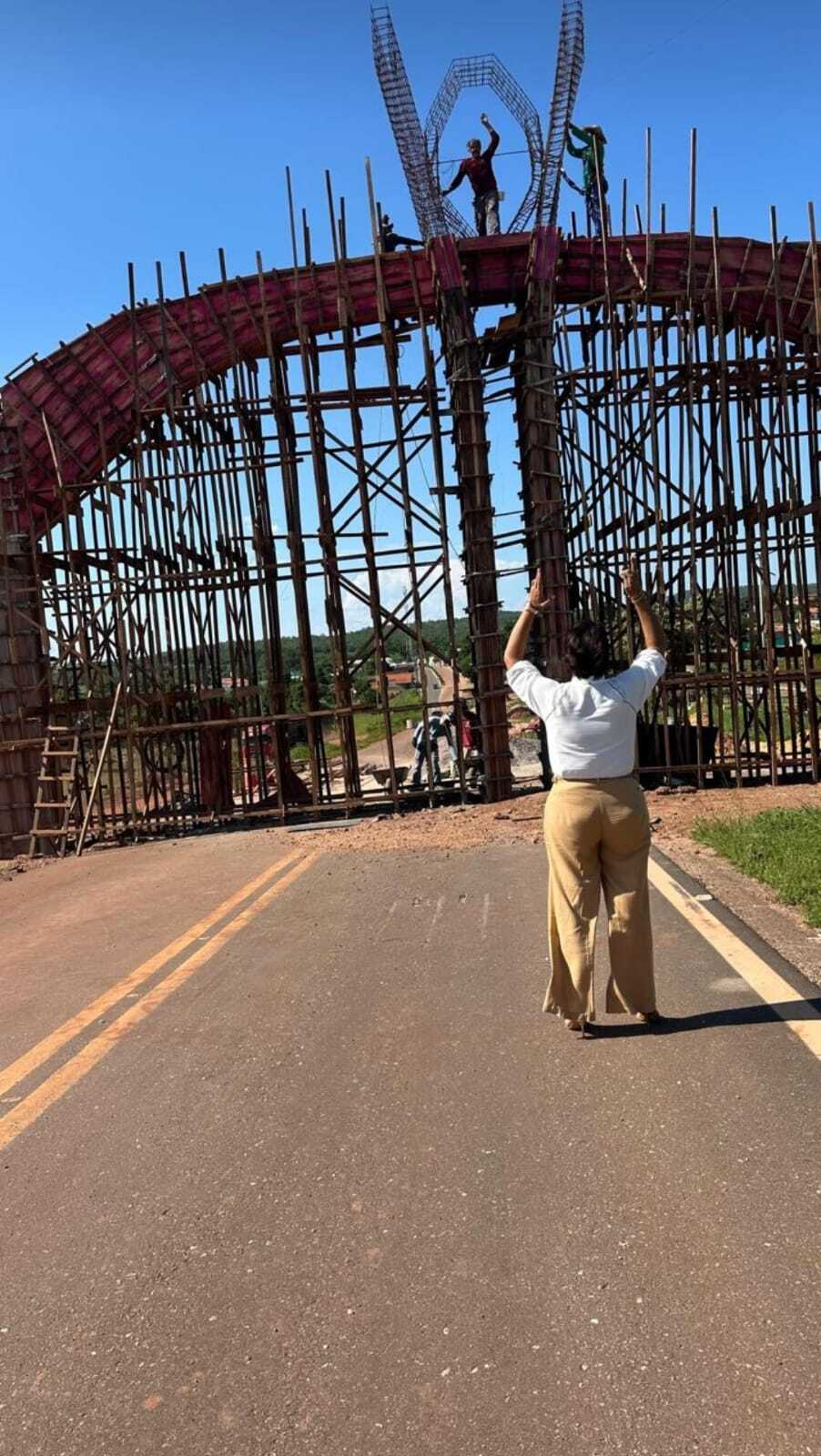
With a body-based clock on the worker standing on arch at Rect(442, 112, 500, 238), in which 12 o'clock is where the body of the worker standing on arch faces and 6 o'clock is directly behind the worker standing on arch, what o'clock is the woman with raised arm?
The woman with raised arm is roughly at 12 o'clock from the worker standing on arch.

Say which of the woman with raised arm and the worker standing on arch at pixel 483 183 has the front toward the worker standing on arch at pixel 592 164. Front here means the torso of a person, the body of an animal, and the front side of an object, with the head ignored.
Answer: the woman with raised arm

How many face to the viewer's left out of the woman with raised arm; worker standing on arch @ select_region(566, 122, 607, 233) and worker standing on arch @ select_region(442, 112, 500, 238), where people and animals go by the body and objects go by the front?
1

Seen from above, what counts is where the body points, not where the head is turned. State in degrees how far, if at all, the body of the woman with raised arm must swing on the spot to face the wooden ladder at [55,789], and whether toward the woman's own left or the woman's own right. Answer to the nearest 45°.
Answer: approximately 45° to the woman's own left

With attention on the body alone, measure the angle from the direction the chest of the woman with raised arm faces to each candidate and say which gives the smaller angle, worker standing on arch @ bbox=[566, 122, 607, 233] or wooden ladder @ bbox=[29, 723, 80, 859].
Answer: the worker standing on arch

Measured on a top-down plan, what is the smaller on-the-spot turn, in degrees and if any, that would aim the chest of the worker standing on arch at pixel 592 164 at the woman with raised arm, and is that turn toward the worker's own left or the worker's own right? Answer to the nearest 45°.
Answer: approximately 90° to the worker's own left

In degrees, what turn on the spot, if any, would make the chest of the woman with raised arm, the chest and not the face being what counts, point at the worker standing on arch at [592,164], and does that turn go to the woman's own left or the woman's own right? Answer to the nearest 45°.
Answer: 0° — they already face them

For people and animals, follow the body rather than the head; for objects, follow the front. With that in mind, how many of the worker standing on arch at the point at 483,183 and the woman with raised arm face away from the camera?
1

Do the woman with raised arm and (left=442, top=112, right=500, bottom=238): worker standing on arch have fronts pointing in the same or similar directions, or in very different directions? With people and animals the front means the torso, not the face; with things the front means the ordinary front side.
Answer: very different directions

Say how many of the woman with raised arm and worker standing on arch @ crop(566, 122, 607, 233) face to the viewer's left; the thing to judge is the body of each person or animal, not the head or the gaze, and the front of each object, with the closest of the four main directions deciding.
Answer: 1

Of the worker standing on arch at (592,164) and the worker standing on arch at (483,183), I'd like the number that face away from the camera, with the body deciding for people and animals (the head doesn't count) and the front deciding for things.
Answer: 0

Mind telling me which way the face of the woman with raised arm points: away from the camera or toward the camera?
away from the camera

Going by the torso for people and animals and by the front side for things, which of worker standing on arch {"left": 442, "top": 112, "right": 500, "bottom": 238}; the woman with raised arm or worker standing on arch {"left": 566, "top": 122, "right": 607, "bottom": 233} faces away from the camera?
the woman with raised arm

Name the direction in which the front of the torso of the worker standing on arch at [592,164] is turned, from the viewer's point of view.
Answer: to the viewer's left

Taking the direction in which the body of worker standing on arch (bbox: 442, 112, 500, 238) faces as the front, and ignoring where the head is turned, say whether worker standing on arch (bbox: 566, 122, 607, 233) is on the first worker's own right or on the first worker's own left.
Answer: on the first worker's own left

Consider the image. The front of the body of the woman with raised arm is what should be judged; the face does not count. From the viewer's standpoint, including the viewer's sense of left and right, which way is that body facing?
facing away from the viewer

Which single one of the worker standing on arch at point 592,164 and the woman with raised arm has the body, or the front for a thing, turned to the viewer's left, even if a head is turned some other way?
the worker standing on arch
